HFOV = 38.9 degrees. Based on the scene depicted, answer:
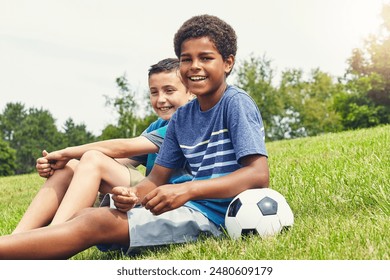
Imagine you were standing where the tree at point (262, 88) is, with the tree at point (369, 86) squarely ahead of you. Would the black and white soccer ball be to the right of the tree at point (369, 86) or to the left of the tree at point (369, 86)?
right

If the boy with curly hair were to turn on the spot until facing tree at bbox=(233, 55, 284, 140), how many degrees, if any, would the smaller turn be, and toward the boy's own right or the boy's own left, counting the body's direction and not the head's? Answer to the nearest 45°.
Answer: approximately 135° to the boy's own right

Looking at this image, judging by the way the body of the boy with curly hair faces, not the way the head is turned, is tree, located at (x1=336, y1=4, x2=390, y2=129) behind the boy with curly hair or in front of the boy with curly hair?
behind

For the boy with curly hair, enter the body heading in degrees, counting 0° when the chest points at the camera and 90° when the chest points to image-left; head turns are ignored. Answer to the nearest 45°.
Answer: approximately 45°
